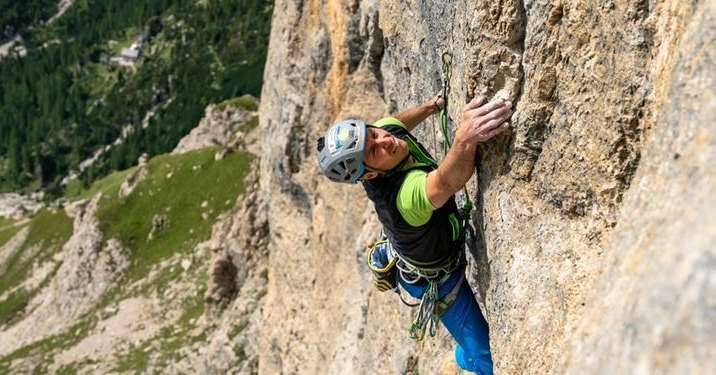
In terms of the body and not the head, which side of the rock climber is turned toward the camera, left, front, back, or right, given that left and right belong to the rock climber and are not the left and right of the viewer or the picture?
right
